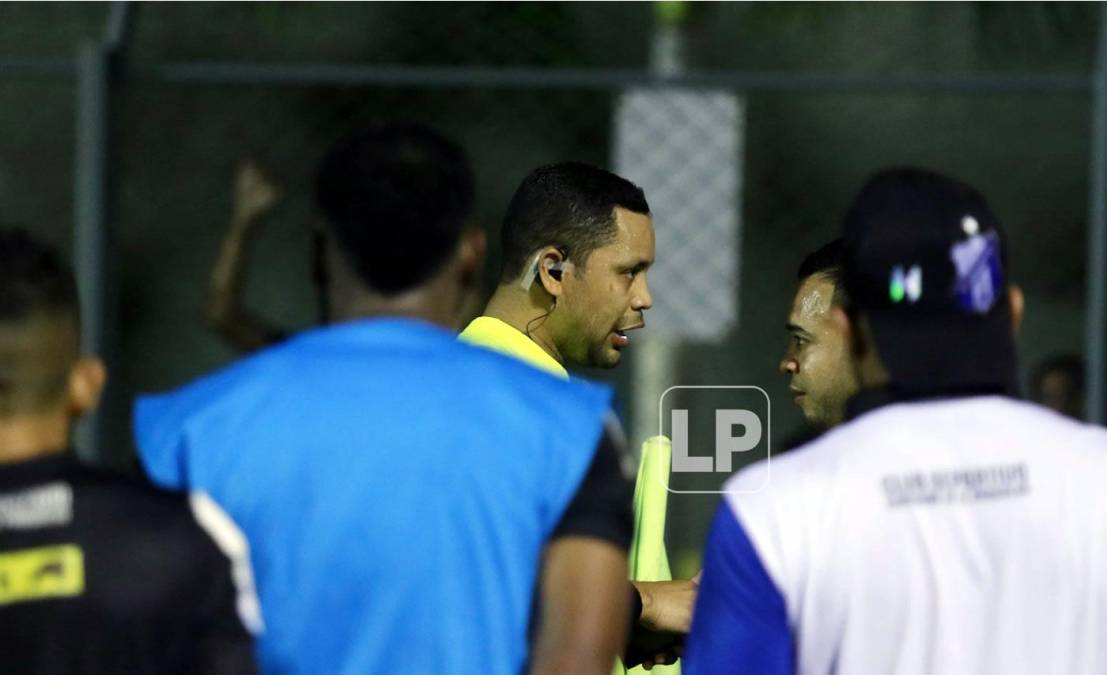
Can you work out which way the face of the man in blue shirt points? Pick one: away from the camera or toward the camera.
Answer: away from the camera

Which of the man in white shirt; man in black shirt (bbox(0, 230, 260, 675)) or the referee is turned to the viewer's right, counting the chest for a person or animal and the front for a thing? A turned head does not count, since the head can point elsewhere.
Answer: the referee

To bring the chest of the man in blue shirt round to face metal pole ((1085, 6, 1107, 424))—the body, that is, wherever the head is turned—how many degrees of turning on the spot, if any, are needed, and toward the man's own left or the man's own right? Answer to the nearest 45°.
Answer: approximately 45° to the man's own right

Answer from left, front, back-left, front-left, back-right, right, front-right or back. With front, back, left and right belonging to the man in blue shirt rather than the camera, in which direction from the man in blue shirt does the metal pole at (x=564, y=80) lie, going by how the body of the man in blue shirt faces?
front

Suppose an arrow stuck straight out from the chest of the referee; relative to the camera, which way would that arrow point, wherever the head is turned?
to the viewer's right

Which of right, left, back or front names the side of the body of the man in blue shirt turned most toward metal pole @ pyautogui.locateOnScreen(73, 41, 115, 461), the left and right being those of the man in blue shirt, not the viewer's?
front

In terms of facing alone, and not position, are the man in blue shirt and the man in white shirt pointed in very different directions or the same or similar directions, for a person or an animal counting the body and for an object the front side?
same or similar directions

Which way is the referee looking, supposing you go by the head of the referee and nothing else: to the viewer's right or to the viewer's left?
to the viewer's right

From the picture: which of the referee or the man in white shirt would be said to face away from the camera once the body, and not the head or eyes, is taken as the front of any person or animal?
the man in white shirt

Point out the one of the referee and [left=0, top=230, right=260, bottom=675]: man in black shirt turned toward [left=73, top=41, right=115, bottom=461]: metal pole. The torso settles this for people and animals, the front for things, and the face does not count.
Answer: the man in black shirt

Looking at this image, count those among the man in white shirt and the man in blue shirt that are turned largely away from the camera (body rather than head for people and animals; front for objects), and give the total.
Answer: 2

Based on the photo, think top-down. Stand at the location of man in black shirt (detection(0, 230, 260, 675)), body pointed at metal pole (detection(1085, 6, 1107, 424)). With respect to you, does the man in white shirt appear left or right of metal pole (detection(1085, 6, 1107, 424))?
right

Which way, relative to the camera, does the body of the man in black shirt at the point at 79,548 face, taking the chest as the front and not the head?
away from the camera

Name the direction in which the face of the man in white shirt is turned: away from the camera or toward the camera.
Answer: away from the camera

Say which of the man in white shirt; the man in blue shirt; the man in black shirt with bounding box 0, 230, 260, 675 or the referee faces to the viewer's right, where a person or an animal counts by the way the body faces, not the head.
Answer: the referee

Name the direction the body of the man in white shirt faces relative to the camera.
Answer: away from the camera

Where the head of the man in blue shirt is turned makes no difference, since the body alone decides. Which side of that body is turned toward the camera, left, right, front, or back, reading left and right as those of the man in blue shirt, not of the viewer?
back
